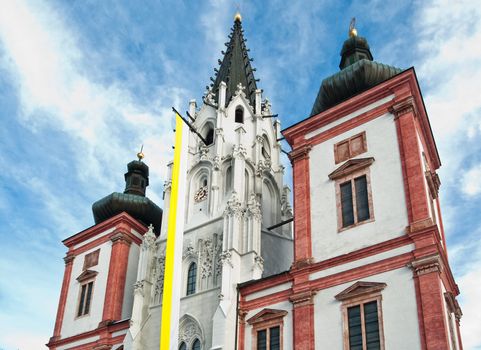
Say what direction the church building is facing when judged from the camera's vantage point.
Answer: facing the viewer and to the left of the viewer
